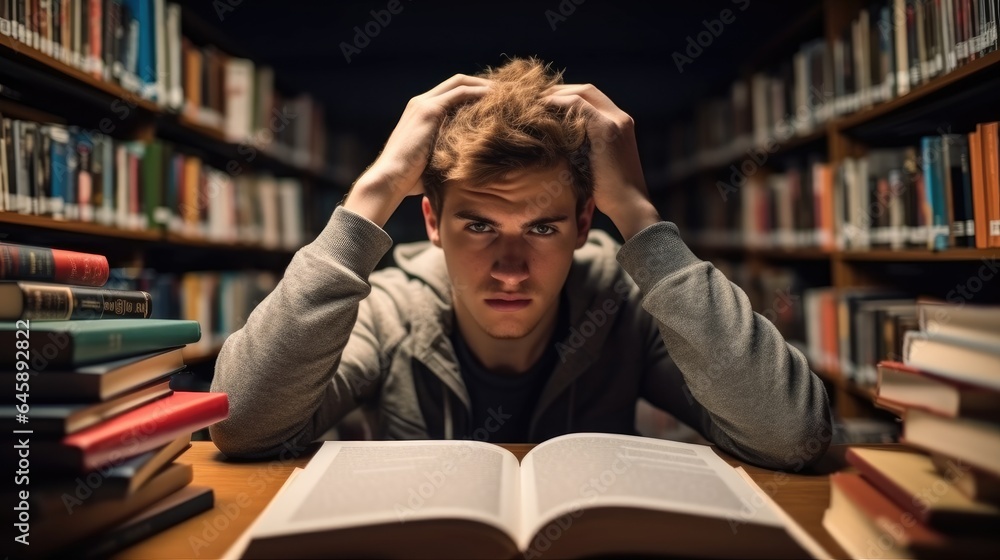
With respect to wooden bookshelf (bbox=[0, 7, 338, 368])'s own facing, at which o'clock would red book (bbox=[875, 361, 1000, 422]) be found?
The red book is roughly at 1 o'clock from the wooden bookshelf.

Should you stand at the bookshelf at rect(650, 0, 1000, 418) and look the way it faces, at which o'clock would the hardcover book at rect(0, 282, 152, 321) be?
The hardcover book is roughly at 11 o'clock from the bookshelf.

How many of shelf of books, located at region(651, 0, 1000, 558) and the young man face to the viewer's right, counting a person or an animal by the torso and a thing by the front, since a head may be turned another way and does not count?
0

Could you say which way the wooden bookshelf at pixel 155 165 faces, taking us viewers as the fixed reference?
facing the viewer and to the right of the viewer

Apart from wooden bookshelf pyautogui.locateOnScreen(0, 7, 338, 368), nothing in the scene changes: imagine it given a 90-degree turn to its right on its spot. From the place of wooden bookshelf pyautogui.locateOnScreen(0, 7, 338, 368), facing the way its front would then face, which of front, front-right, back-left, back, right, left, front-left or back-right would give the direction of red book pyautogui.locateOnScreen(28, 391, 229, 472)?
front-left

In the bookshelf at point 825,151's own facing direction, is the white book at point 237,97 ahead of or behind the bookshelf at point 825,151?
ahead

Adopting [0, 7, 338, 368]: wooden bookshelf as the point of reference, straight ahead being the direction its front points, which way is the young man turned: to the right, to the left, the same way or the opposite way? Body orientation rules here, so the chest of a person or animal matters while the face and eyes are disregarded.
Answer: to the right

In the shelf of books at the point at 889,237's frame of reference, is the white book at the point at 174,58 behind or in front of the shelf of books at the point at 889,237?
in front
